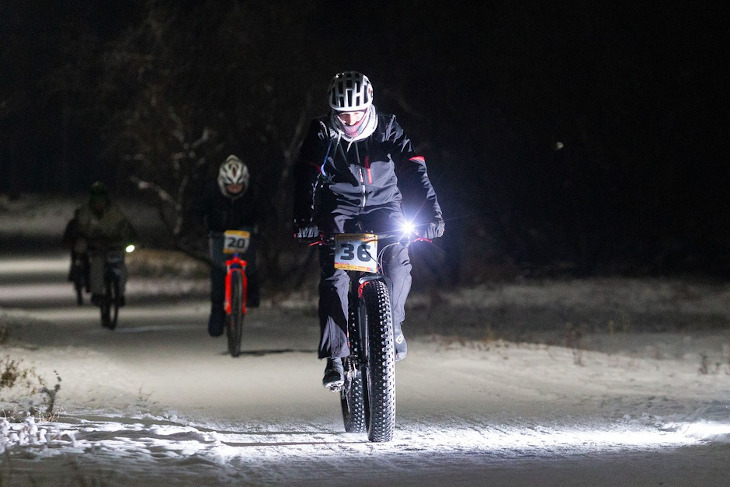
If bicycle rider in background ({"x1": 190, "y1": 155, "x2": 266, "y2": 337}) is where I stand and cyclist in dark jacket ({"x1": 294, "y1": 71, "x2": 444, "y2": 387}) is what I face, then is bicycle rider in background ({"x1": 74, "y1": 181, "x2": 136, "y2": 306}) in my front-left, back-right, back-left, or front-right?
back-right

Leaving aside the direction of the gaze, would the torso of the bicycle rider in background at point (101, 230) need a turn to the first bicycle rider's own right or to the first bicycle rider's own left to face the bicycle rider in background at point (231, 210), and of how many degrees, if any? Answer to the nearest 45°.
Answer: approximately 45° to the first bicycle rider's own left

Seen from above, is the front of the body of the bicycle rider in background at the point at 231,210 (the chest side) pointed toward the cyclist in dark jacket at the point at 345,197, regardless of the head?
yes

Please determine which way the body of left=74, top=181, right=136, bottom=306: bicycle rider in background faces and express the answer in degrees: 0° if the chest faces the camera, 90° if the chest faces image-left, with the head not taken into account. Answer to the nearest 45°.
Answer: approximately 0°

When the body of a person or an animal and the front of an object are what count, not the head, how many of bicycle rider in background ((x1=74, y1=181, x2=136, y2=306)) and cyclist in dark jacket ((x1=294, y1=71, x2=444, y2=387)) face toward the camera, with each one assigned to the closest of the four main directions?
2

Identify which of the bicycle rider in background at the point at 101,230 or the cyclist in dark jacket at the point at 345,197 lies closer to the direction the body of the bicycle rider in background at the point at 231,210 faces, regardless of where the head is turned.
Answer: the cyclist in dark jacket

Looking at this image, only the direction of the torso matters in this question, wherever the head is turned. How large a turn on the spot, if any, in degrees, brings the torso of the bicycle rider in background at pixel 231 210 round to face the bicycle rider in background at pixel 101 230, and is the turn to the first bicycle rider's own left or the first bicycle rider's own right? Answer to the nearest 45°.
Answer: approximately 135° to the first bicycle rider's own right

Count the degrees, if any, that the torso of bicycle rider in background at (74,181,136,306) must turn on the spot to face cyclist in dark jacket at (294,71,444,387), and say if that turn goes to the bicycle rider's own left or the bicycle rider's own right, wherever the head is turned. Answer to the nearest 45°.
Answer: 0° — they already face them
